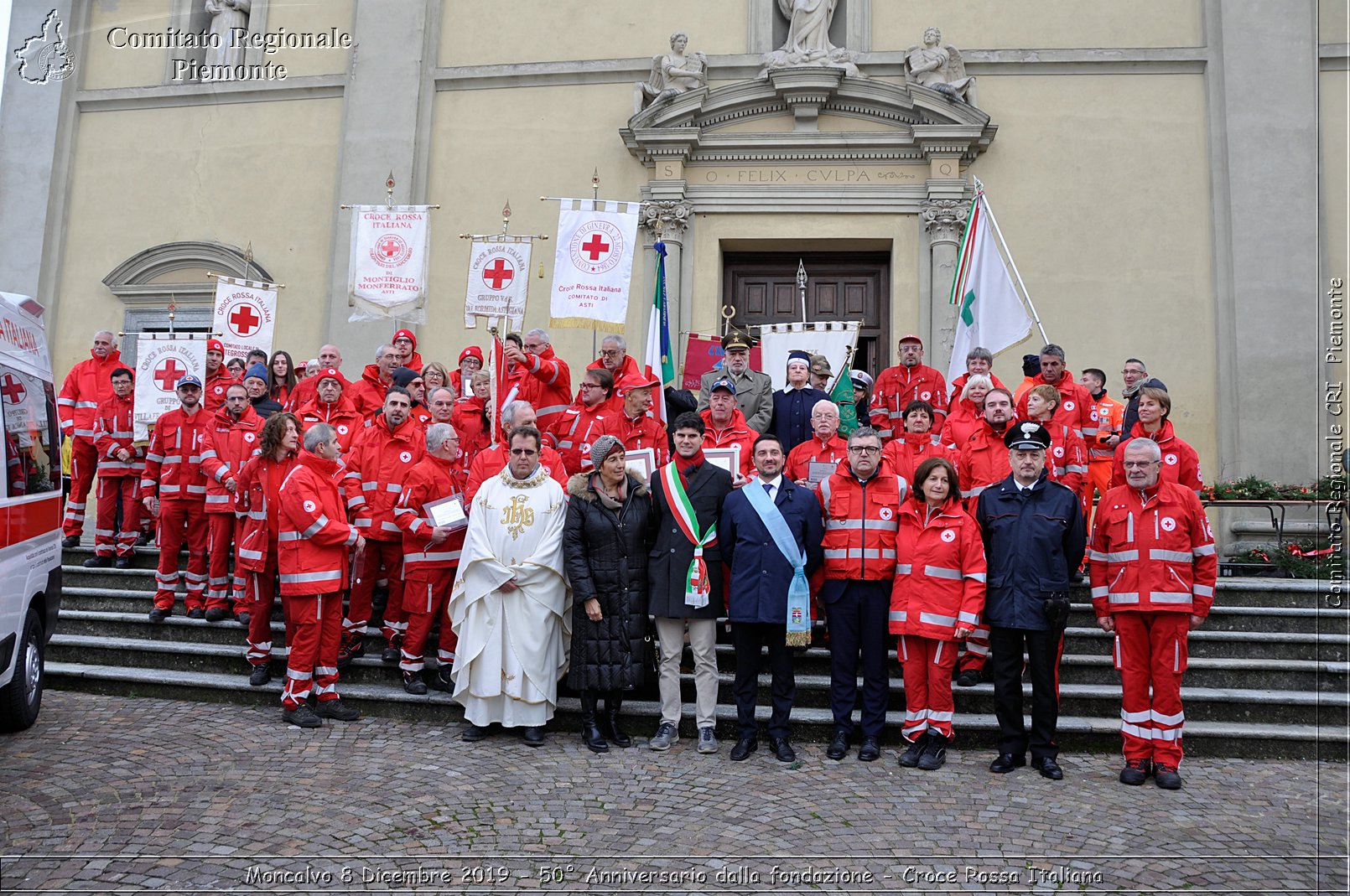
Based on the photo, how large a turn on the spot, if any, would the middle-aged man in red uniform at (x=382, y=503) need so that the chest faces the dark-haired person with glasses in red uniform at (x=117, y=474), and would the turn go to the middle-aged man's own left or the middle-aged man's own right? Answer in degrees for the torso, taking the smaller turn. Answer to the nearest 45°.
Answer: approximately 135° to the middle-aged man's own right

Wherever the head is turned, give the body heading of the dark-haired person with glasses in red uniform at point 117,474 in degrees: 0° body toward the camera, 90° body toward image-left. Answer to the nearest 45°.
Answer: approximately 0°

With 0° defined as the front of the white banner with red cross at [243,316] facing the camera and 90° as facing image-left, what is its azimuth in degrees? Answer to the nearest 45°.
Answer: approximately 0°

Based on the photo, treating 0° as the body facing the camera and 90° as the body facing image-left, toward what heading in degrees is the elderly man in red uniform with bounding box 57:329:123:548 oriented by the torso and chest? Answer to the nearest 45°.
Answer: approximately 315°

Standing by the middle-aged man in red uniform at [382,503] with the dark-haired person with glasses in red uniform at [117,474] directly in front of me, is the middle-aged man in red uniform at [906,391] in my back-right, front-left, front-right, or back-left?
back-right

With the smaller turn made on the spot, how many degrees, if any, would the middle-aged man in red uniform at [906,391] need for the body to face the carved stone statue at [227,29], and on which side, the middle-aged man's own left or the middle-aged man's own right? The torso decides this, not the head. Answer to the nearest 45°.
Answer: approximately 90° to the middle-aged man's own right
